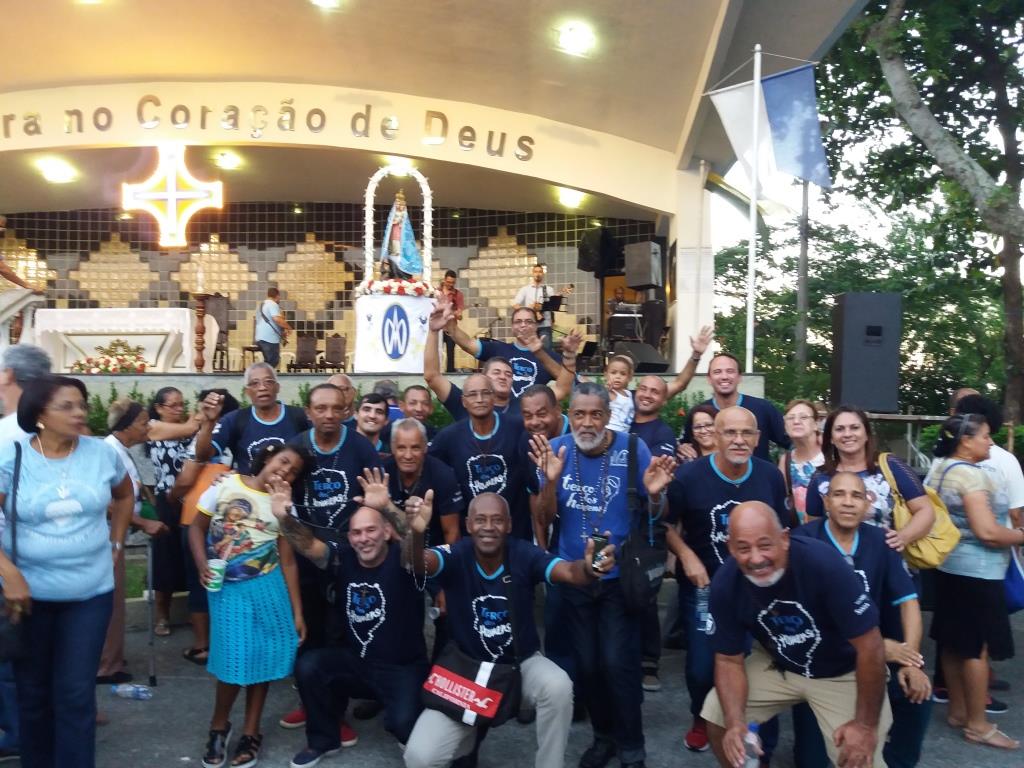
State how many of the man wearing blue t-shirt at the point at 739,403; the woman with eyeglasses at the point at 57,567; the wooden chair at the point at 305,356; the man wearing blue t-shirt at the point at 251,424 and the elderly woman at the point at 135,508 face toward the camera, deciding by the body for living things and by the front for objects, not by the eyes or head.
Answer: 4

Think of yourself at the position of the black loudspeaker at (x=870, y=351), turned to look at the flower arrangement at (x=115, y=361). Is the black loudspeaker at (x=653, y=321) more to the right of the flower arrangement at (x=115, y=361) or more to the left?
right
